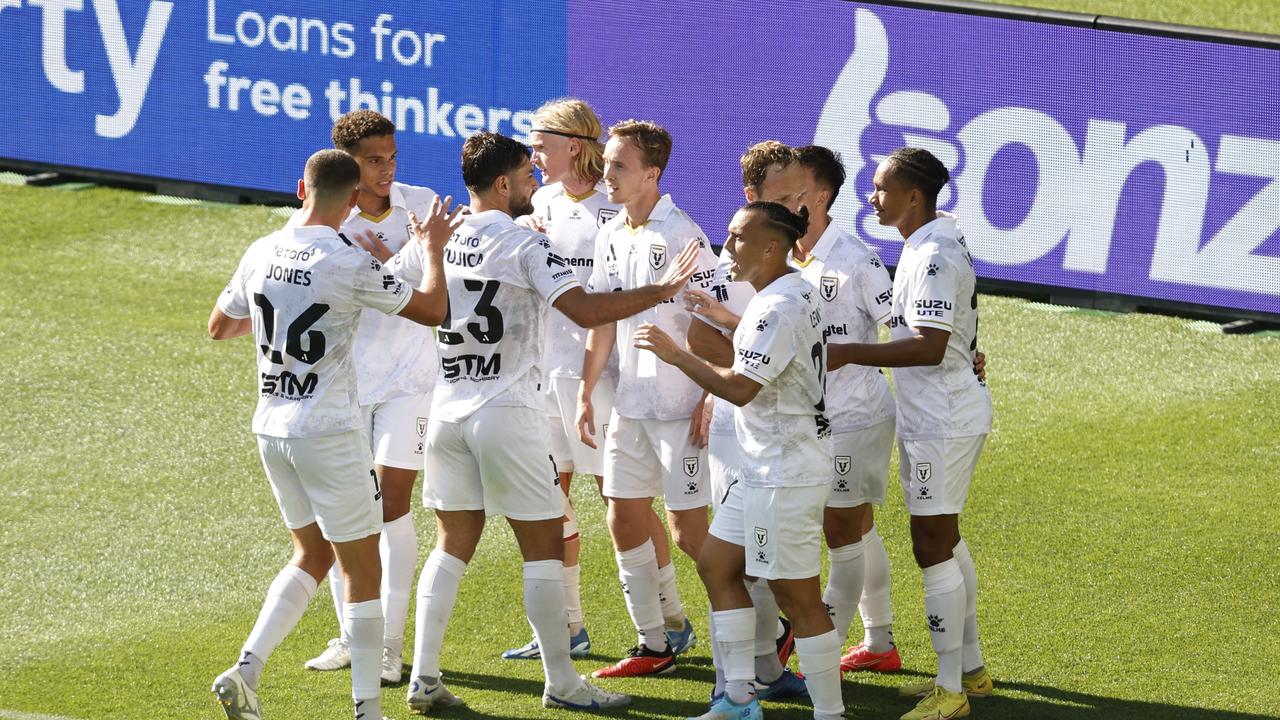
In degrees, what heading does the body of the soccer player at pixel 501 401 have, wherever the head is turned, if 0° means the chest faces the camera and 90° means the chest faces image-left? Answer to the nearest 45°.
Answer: approximately 225°

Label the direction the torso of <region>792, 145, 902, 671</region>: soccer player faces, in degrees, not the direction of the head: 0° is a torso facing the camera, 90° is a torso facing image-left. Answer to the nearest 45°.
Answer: approximately 45°

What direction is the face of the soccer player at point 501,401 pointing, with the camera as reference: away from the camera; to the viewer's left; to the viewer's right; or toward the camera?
to the viewer's right

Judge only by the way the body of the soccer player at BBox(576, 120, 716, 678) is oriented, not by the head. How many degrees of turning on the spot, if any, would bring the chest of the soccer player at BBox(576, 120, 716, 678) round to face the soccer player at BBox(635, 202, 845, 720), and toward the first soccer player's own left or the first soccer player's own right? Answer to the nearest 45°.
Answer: approximately 90° to the first soccer player's own left

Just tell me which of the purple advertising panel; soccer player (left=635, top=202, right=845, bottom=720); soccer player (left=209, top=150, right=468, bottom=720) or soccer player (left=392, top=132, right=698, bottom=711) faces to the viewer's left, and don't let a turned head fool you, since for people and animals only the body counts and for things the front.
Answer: soccer player (left=635, top=202, right=845, bottom=720)

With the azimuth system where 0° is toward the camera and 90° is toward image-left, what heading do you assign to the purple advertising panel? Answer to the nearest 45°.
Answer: approximately 0°

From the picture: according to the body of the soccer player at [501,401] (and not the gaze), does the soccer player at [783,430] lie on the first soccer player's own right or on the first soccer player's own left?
on the first soccer player's own right

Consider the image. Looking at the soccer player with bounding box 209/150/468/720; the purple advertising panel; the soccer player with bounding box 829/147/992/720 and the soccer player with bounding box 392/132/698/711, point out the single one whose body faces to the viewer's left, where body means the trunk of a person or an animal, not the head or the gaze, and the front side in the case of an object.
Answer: the soccer player with bounding box 829/147/992/720
